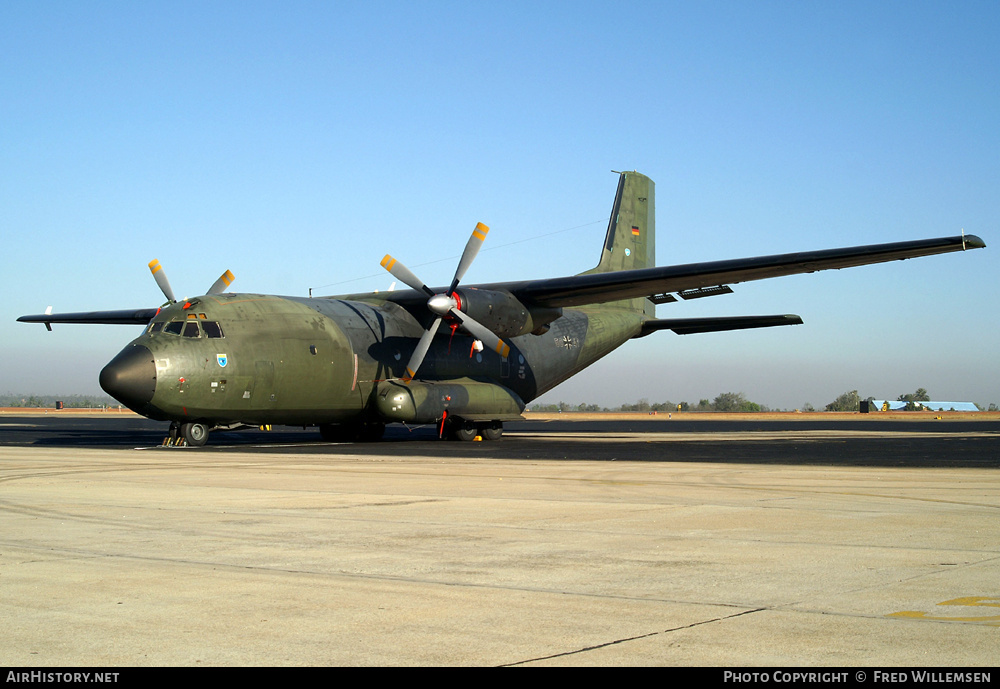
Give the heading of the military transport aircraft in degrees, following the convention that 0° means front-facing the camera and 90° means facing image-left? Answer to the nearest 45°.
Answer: approximately 45°
